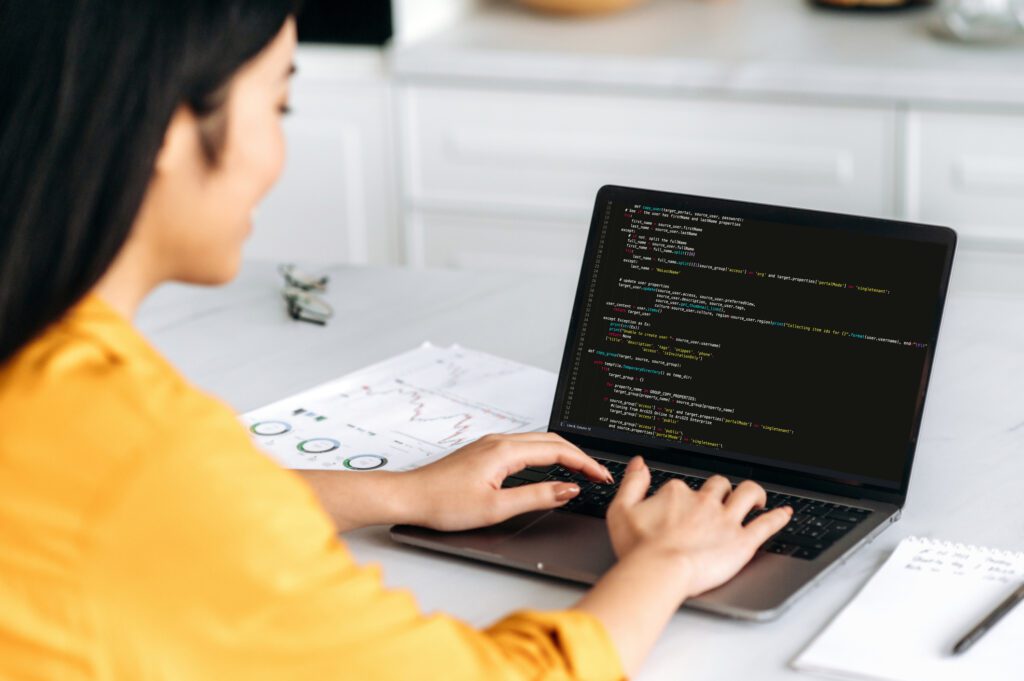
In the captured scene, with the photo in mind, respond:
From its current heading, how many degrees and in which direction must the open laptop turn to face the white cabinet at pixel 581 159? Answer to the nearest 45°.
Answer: approximately 135° to its right

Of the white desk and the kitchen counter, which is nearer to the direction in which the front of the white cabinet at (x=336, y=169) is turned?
the white desk

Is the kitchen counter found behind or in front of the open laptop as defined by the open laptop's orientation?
behind

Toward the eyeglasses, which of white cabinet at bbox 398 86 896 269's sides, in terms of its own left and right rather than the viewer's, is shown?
front

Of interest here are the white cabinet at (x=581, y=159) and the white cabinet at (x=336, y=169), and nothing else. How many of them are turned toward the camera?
2

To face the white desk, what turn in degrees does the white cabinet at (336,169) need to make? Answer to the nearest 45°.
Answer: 0° — it already faces it

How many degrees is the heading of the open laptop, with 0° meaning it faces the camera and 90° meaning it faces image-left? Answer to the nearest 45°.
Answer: approximately 45°

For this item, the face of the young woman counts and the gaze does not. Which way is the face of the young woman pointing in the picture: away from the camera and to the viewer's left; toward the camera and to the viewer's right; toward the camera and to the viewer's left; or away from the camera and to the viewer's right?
away from the camera and to the viewer's right

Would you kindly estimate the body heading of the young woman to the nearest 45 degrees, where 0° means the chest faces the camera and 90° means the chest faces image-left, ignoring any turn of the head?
approximately 225°

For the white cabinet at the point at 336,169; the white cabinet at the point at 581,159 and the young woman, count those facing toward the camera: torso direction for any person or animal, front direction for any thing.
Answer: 2

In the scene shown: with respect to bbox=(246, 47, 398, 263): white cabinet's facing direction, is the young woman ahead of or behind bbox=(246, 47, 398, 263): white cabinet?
ahead
